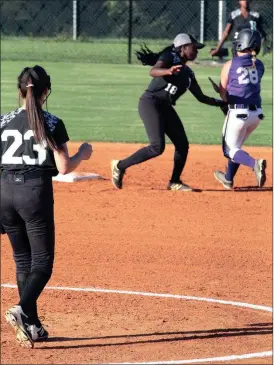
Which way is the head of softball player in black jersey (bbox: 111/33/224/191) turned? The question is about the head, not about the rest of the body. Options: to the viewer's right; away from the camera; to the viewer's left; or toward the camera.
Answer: to the viewer's right

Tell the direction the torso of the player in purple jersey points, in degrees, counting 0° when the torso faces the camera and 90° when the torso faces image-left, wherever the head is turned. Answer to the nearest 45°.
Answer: approximately 135°

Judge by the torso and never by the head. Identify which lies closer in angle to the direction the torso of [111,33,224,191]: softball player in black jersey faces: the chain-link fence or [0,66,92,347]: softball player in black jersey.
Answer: the softball player in black jersey

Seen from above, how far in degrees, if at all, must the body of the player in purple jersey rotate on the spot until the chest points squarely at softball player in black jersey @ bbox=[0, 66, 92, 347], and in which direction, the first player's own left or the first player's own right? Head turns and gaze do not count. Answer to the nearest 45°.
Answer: approximately 135° to the first player's own left

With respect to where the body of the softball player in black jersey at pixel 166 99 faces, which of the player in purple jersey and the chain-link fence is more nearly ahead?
the player in purple jersey

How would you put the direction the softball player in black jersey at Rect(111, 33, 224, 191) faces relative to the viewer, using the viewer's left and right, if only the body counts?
facing the viewer and to the right of the viewer

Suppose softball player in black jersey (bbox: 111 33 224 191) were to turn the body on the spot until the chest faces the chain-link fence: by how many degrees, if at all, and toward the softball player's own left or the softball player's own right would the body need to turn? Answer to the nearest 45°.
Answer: approximately 135° to the softball player's own left

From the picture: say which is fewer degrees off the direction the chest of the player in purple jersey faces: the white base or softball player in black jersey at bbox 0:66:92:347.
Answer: the white base

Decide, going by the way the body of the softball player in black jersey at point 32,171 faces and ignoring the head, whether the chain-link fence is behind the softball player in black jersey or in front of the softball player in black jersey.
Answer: in front

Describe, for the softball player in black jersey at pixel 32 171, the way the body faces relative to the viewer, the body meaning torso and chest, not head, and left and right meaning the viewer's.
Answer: facing away from the viewer and to the right of the viewer

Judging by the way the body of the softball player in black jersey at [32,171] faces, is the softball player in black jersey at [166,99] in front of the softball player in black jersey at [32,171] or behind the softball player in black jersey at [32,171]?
in front

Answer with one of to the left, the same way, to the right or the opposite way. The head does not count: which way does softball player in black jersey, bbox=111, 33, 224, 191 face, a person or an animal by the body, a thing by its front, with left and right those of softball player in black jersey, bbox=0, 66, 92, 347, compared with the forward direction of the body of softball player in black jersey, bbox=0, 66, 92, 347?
to the right

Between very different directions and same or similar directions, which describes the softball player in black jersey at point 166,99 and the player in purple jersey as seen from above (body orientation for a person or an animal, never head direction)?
very different directions

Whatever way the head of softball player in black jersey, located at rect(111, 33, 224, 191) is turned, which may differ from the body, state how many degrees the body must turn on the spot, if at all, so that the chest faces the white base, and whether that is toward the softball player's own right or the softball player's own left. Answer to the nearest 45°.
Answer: approximately 180°

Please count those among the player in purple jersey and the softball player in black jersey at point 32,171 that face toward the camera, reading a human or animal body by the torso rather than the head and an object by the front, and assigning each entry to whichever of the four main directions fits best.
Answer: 0
